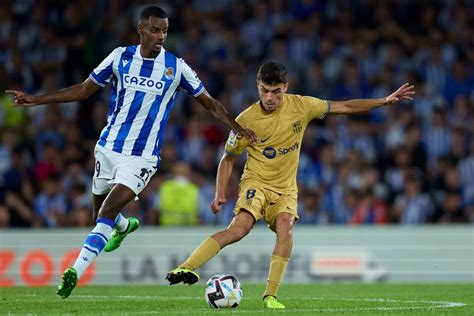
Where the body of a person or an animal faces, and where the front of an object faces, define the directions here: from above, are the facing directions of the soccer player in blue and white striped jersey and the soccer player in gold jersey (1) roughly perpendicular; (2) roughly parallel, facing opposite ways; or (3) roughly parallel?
roughly parallel

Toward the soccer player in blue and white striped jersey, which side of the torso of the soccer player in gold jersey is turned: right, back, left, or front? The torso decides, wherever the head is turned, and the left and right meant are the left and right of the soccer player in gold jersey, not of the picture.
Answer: right

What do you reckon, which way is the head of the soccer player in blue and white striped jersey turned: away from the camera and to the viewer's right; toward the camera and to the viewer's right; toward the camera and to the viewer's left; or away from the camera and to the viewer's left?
toward the camera and to the viewer's right

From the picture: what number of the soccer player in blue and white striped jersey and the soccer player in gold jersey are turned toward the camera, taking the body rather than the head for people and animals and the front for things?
2

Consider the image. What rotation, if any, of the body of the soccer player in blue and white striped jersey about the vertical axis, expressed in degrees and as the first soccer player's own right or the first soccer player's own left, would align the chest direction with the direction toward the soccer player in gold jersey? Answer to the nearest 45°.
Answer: approximately 90° to the first soccer player's own left

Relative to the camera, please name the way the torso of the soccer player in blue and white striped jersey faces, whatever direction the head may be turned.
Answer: toward the camera

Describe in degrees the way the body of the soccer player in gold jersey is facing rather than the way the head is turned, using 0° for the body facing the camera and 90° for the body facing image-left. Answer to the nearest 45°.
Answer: approximately 0°
